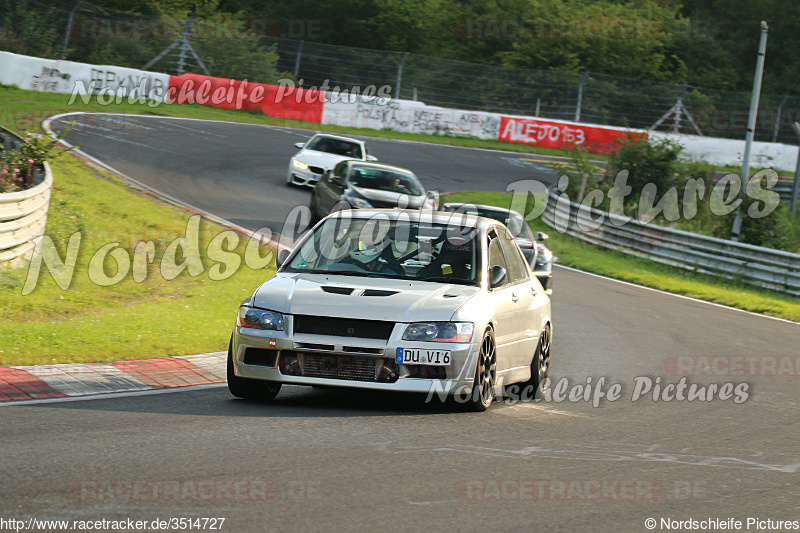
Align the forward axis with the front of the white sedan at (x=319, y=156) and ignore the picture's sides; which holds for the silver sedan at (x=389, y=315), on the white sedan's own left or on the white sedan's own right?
on the white sedan's own left

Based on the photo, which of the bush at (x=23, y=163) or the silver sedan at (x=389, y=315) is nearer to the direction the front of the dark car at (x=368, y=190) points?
the silver sedan

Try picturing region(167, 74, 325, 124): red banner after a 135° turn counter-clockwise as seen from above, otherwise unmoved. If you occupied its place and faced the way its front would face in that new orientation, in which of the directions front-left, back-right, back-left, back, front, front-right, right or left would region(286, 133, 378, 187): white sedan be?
back-right

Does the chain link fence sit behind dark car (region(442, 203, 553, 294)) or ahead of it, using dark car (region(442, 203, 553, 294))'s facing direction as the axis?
behind

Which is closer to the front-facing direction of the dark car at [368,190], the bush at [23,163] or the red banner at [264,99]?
the bush

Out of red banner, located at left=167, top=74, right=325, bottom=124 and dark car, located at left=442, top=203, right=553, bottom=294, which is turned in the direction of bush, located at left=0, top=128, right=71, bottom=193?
the red banner

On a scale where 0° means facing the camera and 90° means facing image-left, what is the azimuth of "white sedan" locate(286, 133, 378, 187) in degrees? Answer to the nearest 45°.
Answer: approximately 45°

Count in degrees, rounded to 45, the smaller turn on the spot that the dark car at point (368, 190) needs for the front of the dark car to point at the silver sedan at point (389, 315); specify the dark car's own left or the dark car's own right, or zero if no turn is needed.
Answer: approximately 45° to the dark car's own right

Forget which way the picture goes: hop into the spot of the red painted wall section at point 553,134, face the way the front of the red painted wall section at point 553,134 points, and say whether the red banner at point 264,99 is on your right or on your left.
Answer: on your right

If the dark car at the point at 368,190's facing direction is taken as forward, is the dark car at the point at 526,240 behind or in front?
in front

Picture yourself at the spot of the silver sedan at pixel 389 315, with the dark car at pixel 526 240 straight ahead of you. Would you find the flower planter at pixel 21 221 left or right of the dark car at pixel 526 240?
left

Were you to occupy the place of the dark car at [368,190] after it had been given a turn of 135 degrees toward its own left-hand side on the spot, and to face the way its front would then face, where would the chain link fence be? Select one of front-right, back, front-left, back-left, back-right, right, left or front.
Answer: front

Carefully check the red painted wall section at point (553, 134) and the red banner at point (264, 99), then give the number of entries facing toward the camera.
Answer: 2

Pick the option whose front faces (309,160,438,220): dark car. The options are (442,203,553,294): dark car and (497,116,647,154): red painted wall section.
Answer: the red painted wall section
